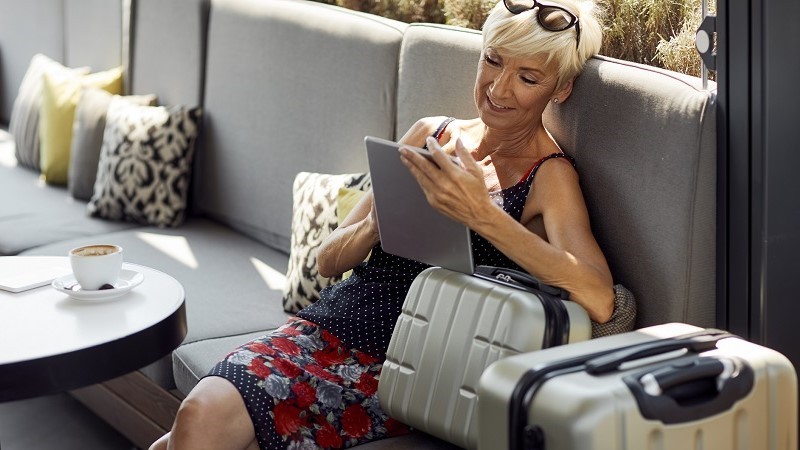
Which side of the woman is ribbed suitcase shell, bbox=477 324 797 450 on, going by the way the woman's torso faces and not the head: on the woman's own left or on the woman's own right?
on the woman's own left

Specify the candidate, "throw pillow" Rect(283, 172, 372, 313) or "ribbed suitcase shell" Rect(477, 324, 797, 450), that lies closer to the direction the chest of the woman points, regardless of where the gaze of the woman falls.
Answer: the ribbed suitcase shell

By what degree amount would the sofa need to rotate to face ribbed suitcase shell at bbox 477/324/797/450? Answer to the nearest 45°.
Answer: approximately 45° to its left

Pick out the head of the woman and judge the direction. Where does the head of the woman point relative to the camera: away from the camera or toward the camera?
toward the camera

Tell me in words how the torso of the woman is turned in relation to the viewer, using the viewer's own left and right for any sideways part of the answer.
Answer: facing the viewer and to the left of the viewer
